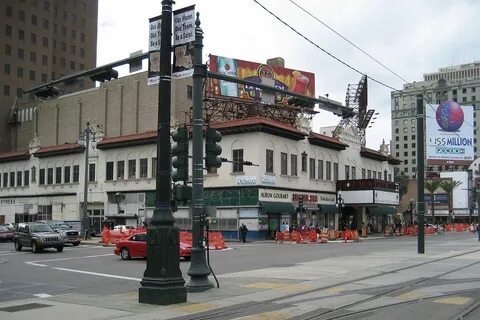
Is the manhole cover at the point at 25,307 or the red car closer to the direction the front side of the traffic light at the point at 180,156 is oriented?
the manhole cover

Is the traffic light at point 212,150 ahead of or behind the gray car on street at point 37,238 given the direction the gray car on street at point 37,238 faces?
ahead

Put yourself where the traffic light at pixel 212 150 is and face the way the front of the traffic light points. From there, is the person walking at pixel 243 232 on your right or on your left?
on your left

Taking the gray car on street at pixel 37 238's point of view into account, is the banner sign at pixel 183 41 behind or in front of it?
in front

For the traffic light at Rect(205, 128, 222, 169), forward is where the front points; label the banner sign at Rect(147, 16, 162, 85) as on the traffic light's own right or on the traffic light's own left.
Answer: on the traffic light's own right
